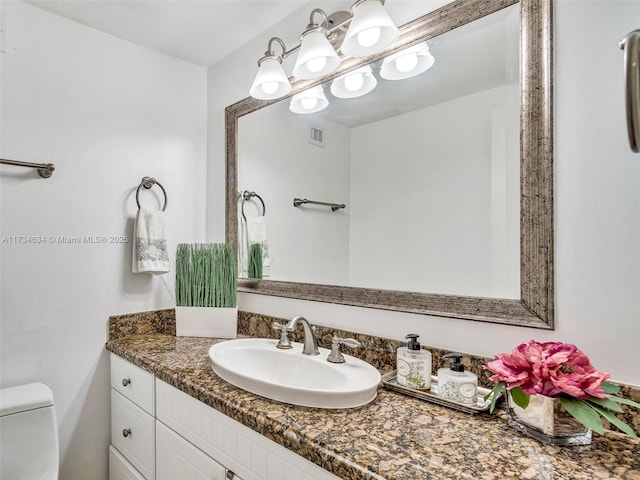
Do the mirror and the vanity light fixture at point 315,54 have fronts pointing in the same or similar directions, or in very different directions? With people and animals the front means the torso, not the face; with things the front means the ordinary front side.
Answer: same or similar directions

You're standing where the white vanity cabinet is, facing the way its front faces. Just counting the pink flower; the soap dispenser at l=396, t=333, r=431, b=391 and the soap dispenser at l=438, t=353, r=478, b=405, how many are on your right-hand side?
0

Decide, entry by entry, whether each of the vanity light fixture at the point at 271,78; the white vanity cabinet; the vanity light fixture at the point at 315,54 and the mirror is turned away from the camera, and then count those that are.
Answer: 0

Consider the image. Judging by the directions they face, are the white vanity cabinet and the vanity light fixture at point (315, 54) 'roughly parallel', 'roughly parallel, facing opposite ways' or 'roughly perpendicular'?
roughly parallel

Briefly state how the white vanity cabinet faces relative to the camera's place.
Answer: facing the viewer and to the left of the viewer

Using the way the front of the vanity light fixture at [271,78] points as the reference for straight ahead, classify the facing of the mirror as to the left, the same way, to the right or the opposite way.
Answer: the same way

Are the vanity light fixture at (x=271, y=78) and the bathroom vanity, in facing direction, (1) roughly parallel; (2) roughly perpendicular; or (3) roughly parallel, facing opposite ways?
roughly parallel

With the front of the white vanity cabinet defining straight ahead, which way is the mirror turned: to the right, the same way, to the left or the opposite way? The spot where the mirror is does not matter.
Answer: the same way

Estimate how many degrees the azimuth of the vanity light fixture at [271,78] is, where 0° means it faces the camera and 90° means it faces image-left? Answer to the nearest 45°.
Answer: approximately 45°

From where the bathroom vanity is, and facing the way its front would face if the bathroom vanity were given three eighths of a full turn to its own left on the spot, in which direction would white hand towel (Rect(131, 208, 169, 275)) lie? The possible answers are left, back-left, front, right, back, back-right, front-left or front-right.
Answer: back-left

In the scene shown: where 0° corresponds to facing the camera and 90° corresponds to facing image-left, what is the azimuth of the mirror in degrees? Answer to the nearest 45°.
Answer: approximately 45°

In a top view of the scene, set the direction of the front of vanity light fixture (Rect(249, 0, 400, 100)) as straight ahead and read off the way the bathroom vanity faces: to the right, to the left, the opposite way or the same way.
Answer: the same way

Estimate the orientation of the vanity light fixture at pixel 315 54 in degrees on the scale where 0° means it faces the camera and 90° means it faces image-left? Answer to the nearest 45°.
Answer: approximately 45°

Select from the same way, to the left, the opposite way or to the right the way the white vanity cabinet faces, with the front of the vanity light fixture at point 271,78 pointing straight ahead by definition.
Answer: the same way

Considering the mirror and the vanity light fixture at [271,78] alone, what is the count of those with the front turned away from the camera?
0
